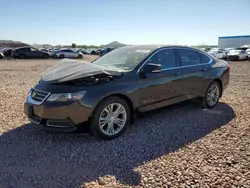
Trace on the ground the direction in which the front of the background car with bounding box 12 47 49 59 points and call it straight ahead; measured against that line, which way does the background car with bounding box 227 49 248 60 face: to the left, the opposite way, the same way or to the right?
the opposite way

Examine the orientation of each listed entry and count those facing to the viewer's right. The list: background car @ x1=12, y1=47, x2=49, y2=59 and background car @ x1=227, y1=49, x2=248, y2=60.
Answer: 1
